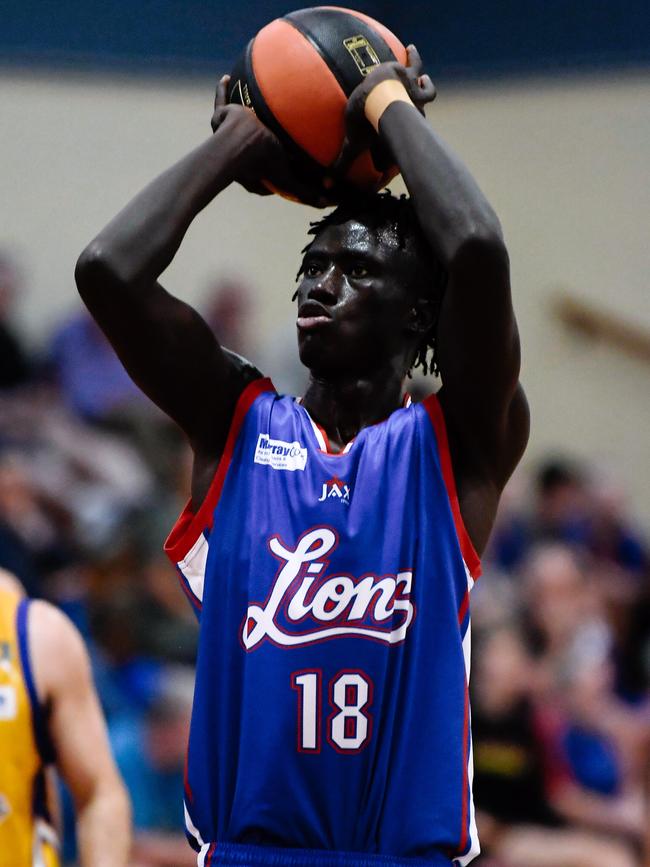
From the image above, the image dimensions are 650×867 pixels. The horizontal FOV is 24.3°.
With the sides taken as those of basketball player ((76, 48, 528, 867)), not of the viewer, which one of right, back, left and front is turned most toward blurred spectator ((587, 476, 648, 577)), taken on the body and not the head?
back

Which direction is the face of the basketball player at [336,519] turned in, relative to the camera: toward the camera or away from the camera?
toward the camera

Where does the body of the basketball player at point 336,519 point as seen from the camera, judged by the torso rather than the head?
toward the camera

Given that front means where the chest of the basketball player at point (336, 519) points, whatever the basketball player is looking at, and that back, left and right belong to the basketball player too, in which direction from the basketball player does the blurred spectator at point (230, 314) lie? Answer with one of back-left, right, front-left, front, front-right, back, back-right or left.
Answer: back

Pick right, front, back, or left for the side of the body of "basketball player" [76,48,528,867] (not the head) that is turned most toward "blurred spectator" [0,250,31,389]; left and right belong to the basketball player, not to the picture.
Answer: back

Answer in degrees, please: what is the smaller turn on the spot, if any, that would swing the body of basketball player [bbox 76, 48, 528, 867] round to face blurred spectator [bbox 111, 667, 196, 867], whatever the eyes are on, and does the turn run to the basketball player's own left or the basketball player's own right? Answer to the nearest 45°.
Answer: approximately 180°

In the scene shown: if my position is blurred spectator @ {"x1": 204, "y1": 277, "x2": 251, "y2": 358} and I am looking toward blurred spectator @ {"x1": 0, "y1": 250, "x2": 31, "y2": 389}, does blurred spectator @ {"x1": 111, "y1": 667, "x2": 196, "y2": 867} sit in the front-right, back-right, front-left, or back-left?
front-left

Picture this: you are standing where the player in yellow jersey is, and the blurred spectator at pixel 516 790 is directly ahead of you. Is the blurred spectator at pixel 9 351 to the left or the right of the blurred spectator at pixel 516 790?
left

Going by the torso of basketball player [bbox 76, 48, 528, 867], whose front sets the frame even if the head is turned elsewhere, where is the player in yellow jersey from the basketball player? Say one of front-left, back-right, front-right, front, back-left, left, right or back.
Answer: back-right

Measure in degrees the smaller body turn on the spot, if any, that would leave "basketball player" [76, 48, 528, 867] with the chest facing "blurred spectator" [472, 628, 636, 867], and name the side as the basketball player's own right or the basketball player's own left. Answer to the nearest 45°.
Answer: approximately 180°

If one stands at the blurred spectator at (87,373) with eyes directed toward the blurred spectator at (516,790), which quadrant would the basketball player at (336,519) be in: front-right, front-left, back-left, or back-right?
front-right
